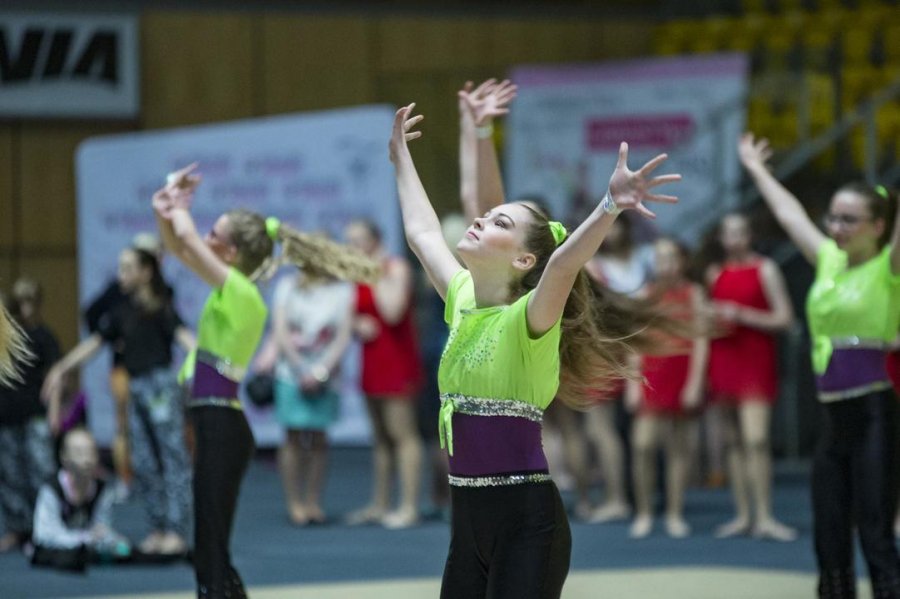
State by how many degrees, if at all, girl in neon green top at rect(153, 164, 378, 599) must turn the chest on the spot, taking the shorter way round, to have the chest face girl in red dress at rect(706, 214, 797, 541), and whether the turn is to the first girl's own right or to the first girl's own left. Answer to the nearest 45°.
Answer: approximately 135° to the first girl's own right

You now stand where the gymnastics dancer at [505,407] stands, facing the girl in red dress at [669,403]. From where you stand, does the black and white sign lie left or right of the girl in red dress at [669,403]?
left

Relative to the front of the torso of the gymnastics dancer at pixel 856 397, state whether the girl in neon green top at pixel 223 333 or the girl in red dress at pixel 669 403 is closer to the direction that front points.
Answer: the girl in neon green top

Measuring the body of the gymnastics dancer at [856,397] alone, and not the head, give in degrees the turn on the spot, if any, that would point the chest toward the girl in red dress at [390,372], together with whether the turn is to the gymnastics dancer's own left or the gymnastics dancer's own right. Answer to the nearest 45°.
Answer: approximately 90° to the gymnastics dancer's own right

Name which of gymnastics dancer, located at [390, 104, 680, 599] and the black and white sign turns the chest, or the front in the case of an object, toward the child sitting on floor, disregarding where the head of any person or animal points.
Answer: the black and white sign

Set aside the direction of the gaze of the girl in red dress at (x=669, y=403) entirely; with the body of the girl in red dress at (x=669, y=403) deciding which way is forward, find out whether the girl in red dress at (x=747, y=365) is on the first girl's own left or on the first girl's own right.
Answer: on the first girl's own left

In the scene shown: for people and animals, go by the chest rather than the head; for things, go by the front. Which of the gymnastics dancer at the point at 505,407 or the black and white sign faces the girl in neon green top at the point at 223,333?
the black and white sign

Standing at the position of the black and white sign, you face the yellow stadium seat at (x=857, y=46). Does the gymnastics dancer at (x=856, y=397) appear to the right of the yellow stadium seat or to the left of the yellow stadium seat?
right
